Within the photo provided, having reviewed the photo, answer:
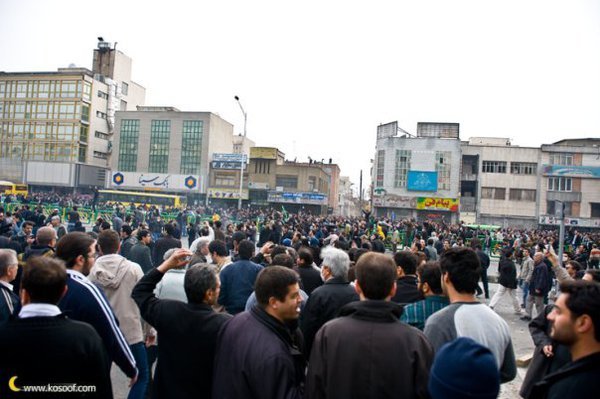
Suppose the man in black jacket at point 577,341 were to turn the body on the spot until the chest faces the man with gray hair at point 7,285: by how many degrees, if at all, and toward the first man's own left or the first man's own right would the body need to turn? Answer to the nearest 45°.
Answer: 0° — they already face them

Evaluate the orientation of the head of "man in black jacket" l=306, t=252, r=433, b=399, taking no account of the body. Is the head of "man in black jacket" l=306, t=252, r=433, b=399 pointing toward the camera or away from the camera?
away from the camera

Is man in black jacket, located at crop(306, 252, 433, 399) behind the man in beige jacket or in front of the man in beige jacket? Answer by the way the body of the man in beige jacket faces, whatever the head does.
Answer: behind

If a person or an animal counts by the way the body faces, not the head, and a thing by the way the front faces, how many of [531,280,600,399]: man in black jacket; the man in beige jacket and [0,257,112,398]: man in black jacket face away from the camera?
2

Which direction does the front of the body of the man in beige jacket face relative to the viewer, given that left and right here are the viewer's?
facing away from the viewer

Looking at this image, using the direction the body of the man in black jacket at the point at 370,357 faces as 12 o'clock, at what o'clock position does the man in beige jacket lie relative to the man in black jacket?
The man in beige jacket is roughly at 10 o'clock from the man in black jacket.

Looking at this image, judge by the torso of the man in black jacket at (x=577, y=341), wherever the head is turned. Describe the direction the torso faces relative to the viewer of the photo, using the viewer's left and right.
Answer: facing to the left of the viewer

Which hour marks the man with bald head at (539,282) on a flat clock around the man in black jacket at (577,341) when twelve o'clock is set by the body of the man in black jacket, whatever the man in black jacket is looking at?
The man with bald head is roughly at 3 o'clock from the man in black jacket.

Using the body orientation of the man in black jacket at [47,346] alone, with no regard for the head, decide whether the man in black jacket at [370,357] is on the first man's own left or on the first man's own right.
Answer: on the first man's own right

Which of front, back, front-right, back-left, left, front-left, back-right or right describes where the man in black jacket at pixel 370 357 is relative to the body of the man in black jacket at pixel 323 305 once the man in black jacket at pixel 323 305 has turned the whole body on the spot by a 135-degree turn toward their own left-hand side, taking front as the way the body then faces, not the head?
front

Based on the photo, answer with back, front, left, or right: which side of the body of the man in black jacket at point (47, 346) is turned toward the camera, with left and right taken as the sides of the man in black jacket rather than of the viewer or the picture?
back

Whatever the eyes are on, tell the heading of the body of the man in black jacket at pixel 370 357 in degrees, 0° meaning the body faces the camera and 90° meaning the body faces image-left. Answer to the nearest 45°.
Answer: approximately 180°
